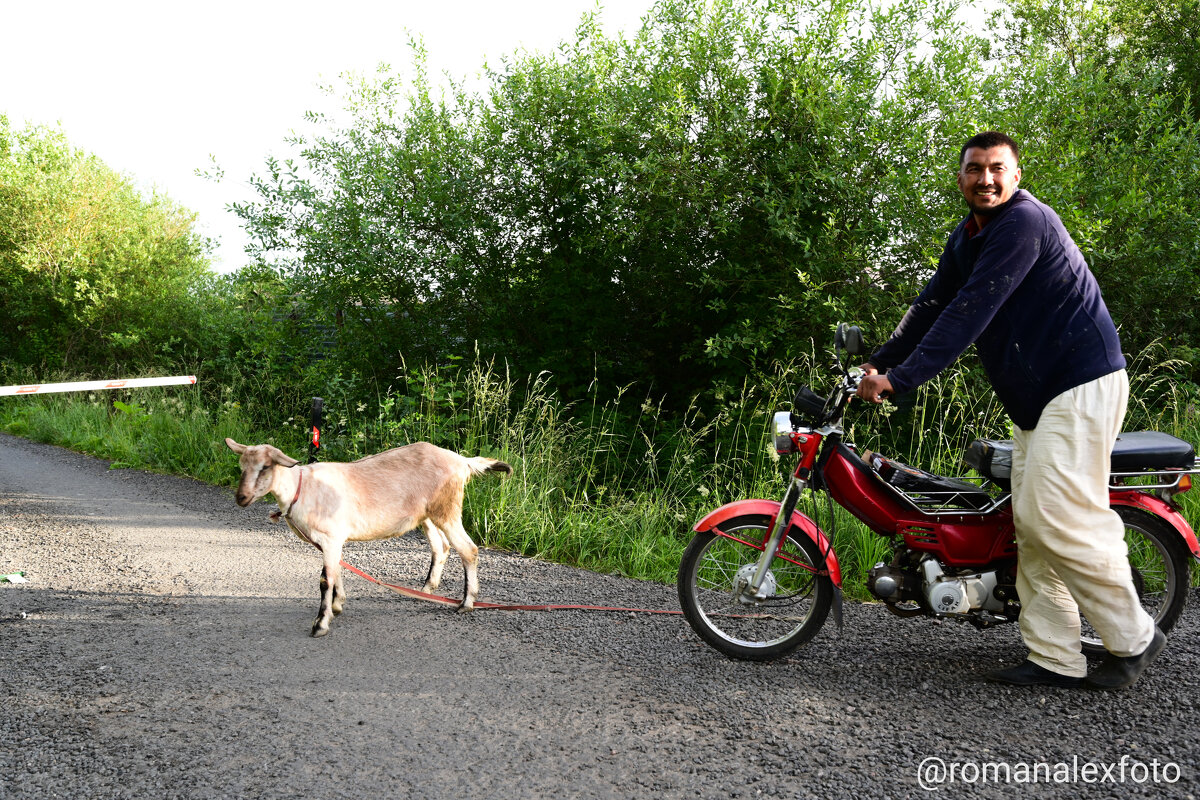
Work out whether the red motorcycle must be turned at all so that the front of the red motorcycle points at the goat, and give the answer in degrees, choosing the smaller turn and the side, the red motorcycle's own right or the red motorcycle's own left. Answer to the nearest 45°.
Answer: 0° — it already faces it

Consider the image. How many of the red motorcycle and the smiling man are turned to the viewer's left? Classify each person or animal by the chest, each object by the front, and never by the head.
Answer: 2

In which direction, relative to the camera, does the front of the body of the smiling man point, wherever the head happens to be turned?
to the viewer's left

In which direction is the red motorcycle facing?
to the viewer's left
